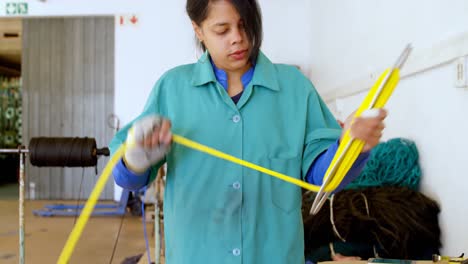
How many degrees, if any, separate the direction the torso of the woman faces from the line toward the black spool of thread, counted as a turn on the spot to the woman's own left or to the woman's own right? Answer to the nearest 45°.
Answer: approximately 135° to the woman's own right

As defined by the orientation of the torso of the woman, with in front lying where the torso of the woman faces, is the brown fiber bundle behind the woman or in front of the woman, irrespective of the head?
behind

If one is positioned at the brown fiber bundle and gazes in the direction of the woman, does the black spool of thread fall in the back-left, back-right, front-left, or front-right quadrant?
front-right

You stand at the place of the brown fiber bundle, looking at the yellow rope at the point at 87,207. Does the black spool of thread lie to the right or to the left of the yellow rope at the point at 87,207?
right

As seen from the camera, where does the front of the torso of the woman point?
toward the camera
